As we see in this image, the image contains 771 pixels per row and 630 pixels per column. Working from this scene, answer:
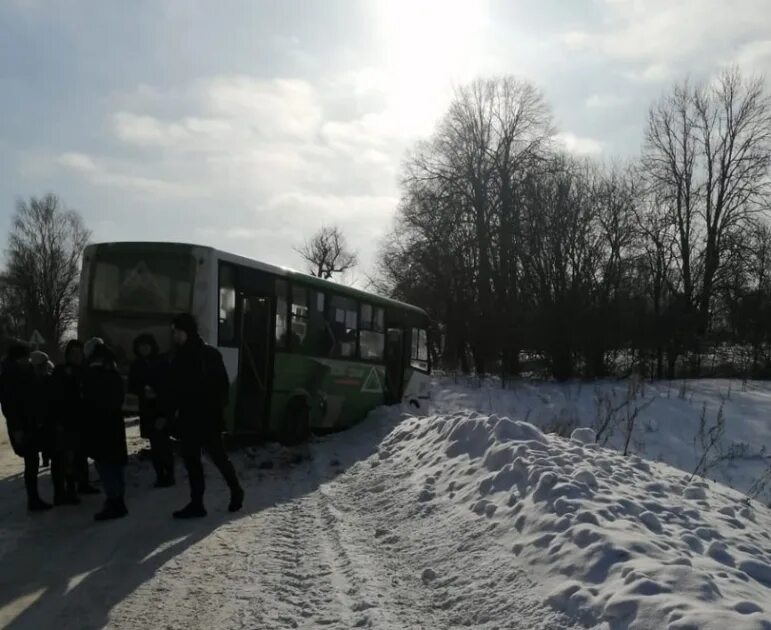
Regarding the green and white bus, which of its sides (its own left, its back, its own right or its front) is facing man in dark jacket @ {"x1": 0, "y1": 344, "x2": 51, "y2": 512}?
back

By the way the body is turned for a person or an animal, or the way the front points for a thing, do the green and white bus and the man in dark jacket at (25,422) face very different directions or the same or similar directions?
same or similar directions

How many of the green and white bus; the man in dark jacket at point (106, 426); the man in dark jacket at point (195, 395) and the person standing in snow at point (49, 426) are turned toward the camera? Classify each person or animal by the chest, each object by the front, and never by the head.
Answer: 0

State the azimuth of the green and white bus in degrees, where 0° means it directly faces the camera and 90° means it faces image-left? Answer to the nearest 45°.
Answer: approximately 225°

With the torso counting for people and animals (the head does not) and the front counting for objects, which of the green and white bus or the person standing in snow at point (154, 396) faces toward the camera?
the person standing in snow

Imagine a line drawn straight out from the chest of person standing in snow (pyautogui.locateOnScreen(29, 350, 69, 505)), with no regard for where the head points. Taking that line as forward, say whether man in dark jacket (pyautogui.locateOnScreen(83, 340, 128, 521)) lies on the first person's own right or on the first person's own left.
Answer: on the first person's own right

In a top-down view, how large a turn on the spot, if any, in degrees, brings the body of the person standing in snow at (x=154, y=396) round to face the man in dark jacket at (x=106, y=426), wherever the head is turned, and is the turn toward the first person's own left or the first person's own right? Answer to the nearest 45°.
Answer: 0° — they already face them
